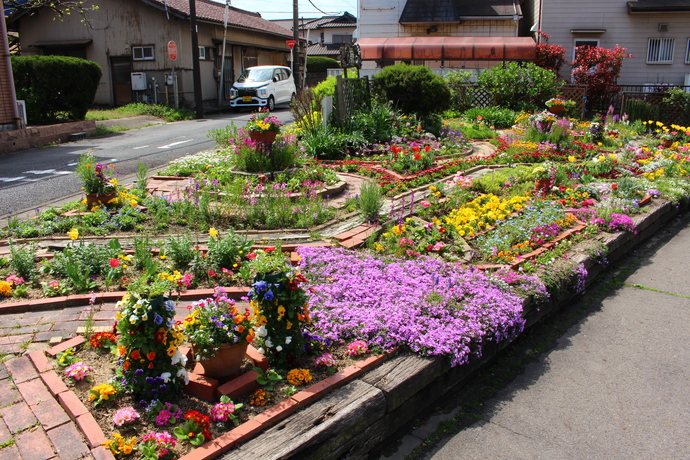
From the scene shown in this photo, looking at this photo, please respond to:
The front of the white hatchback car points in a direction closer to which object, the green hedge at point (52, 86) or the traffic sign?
the green hedge

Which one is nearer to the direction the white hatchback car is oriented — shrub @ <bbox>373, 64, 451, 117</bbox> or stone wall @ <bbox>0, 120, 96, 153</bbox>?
the stone wall

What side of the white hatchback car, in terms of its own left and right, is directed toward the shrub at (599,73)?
left

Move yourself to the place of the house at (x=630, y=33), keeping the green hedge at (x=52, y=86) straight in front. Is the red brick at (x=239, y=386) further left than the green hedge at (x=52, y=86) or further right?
left

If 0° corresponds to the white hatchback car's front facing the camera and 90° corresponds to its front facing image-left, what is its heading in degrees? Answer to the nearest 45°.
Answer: approximately 45°

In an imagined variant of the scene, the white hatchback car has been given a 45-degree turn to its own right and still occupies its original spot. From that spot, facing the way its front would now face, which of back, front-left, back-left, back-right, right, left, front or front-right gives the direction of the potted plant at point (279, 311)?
left

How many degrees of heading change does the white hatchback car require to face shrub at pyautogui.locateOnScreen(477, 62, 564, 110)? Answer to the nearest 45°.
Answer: approximately 90° to its left

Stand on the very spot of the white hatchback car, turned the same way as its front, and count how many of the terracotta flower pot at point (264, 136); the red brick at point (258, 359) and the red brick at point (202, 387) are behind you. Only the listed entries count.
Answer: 0

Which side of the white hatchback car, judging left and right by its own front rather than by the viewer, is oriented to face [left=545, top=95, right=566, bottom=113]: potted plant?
left

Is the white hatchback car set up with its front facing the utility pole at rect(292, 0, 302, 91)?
no

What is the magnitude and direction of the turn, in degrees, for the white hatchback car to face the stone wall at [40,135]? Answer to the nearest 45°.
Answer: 0° — it already faces it

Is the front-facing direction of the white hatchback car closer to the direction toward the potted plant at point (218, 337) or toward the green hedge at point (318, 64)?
the potted plant

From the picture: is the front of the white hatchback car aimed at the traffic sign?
no

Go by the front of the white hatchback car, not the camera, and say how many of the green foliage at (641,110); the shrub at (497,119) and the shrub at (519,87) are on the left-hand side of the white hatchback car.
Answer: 3

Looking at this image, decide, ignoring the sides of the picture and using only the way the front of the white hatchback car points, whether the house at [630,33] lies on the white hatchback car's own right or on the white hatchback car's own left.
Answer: on the white hatchback car's own left

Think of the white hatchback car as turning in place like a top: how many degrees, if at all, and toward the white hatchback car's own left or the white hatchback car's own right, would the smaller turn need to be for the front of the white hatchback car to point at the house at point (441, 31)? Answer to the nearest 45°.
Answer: approximately 135° to the white hatchback car's own left

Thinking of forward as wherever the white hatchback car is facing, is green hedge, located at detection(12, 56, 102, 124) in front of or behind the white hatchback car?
in front

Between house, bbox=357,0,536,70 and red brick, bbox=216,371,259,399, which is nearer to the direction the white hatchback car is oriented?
the red brick

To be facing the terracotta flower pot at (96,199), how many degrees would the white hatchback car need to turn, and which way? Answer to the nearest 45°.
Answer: approximately 45° to its left

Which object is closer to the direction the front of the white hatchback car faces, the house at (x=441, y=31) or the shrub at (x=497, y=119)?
the shrub

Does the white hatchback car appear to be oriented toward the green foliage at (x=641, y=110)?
no

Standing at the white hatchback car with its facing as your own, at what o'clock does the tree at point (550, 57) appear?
The tree is roughly at 8 o'clock from the white hatchback car.
